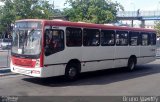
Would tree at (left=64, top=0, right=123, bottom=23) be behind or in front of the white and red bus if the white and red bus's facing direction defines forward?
behind

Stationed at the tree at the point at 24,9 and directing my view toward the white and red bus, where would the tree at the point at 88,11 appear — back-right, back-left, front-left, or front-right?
front-left

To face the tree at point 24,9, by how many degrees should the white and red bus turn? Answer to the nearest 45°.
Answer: approximately 135° to its right

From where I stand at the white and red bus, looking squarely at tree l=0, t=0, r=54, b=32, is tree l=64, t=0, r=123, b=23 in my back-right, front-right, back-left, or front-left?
front-right

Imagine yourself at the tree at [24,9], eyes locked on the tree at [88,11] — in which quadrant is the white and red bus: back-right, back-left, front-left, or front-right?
front-right
